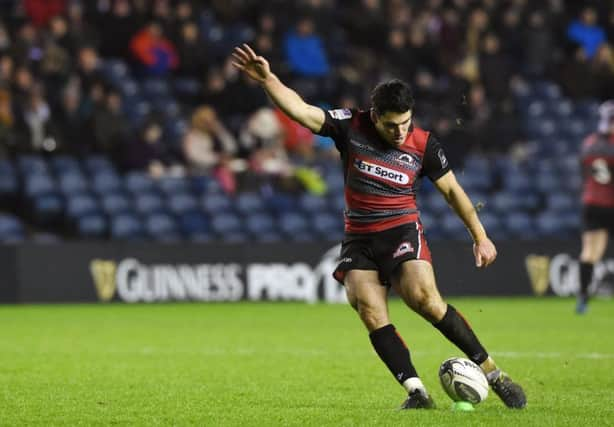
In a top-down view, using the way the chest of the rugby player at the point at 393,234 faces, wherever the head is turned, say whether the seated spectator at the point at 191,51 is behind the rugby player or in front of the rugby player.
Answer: behind

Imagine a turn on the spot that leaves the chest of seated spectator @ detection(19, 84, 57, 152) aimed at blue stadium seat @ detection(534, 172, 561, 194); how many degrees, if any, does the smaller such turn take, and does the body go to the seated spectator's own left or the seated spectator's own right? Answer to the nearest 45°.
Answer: approximately 90° to the seated spectator's own left

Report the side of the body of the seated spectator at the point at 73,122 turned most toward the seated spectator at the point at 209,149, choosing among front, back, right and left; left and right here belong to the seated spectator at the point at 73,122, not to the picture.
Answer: left

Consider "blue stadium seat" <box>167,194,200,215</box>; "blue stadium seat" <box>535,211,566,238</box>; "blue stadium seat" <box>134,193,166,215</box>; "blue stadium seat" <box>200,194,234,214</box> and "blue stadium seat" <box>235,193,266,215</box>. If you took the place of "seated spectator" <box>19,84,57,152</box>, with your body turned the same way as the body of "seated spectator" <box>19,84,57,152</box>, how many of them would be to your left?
5

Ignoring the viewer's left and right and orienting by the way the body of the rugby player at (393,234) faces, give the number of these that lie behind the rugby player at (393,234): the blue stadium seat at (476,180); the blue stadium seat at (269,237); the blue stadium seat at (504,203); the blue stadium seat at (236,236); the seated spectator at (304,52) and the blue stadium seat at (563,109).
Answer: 6

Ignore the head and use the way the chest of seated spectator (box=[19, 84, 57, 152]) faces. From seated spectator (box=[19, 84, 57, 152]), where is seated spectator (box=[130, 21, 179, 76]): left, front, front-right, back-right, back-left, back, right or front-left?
back-left

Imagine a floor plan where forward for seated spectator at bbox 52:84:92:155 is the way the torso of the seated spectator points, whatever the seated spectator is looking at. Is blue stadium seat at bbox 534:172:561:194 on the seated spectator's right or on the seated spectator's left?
on the seated spectator's left
